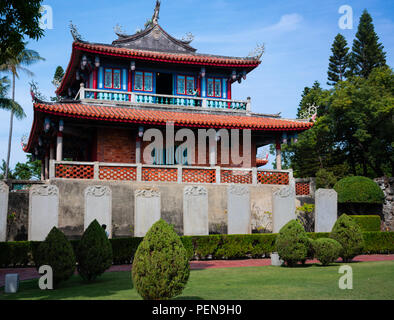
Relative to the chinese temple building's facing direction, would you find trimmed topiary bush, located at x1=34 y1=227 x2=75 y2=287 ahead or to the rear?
ahead

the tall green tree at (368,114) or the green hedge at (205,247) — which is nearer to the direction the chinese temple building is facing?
the green hedge

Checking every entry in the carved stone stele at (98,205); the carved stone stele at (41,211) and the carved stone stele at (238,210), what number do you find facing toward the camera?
3

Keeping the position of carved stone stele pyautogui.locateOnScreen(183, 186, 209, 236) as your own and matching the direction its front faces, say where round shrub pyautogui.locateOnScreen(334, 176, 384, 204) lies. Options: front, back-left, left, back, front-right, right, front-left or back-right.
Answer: back-left

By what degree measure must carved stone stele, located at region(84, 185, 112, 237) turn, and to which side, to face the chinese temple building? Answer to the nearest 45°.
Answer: approximately 180°

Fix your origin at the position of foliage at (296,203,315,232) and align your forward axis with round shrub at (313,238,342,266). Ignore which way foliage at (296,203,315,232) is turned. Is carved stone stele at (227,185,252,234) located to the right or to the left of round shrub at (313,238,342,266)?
right

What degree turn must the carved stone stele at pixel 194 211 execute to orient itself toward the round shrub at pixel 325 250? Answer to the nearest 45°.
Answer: approximately 45° to its left

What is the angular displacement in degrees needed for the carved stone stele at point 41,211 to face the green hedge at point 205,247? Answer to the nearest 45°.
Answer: approximately 90° to its left

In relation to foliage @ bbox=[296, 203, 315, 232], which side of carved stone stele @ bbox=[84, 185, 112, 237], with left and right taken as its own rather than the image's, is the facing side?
left

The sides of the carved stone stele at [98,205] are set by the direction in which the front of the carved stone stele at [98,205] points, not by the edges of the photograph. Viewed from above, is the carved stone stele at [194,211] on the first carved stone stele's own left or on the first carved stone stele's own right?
on the first carved stone stele's own left

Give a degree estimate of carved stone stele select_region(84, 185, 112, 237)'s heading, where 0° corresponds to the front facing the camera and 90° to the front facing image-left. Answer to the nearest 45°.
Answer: approximately 0°

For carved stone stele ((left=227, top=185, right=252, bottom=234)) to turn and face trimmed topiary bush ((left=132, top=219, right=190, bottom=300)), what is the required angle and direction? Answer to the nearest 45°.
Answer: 0° — it already faces it
